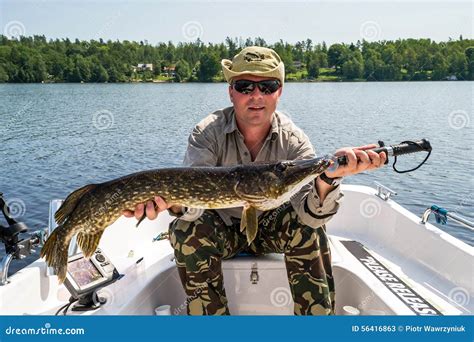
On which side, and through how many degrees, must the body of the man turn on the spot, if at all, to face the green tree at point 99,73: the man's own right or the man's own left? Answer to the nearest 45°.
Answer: approximately 180°

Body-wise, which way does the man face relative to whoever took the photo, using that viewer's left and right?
facing the viewer

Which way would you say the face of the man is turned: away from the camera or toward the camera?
toward the camera

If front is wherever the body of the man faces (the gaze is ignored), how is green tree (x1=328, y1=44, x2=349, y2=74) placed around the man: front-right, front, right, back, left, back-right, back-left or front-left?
back

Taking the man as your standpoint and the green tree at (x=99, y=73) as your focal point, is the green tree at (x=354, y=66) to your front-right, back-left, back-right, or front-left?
front-right

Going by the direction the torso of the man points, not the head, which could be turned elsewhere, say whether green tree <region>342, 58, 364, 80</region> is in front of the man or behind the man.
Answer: behind
